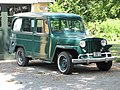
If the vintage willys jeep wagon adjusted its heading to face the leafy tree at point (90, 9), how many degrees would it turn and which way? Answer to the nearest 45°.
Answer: approximately 135° to its left

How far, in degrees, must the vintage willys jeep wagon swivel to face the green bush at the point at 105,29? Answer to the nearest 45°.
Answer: approximately 135° to its left

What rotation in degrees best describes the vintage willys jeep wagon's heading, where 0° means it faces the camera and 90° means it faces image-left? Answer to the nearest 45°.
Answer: approximately 315°
